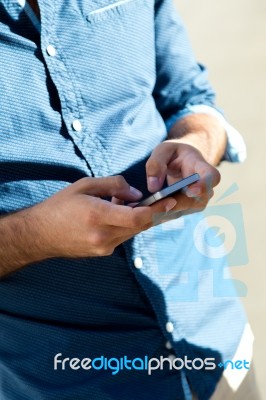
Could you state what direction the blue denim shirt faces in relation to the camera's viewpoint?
facing the viewer and to the right of the viewer
